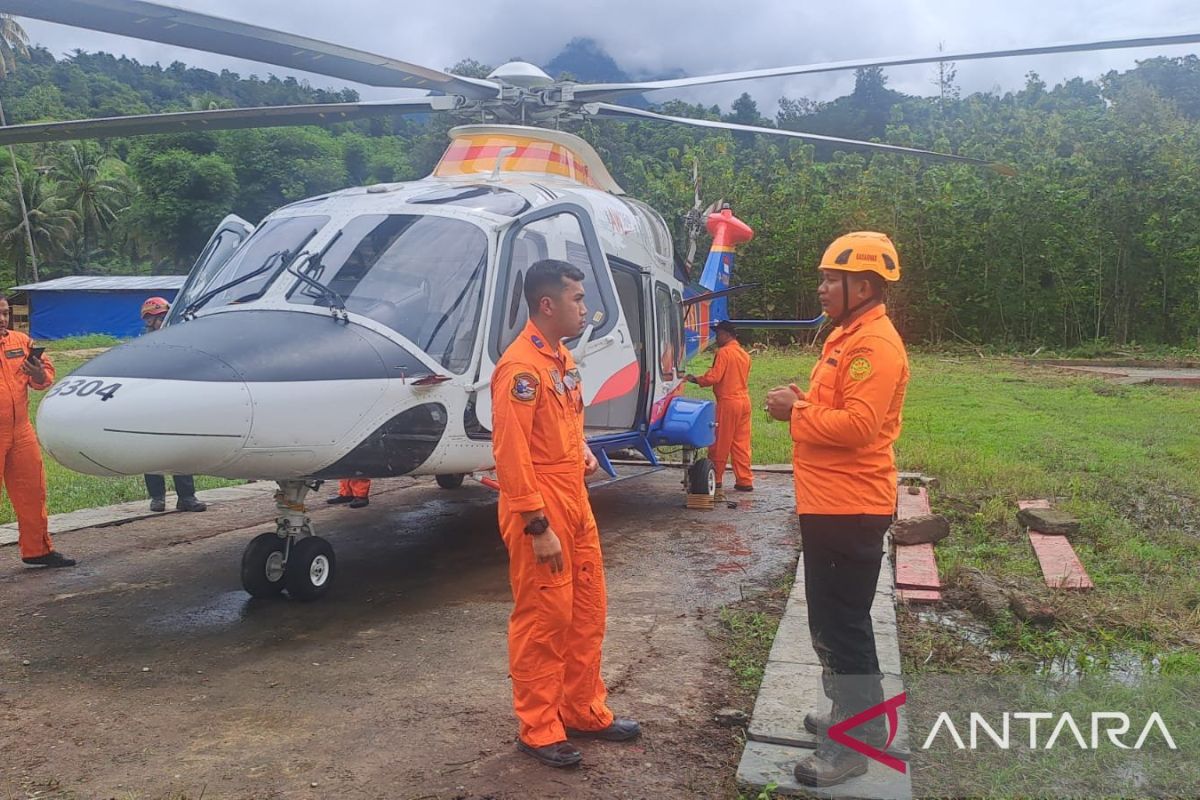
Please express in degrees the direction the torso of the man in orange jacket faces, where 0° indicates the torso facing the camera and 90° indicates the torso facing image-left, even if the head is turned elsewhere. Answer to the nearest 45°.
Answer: approximately 90°

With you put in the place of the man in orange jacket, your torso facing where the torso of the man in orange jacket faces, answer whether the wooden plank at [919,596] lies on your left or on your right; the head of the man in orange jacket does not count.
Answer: on your right

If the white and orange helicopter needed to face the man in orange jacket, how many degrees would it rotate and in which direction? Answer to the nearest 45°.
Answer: approximately 90° to its left

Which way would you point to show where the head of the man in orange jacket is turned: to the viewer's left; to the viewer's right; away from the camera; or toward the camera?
to the viewer's left

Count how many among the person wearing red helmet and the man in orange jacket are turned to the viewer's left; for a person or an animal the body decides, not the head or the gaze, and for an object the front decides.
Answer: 1

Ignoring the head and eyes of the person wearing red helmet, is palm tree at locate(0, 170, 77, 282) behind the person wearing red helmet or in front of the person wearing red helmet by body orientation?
behind

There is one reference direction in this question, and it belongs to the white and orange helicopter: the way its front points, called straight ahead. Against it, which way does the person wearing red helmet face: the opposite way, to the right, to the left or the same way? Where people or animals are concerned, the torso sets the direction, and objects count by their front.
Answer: to the left

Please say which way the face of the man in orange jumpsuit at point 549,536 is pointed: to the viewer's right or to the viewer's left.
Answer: to the viewer's right

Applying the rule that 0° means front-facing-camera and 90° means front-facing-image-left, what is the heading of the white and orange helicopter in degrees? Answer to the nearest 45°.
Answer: approximately 45°
